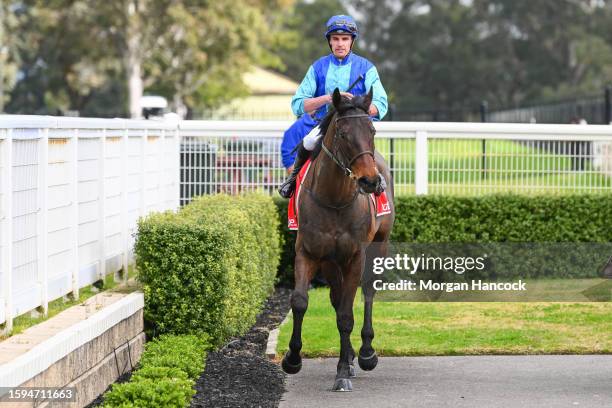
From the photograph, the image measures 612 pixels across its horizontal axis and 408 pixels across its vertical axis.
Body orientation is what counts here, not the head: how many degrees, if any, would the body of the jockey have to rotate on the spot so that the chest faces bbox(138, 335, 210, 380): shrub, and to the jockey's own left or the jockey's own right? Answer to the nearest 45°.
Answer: approximately 45° to the jockey's own right

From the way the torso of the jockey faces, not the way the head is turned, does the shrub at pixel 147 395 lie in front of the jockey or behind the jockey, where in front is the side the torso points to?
in front

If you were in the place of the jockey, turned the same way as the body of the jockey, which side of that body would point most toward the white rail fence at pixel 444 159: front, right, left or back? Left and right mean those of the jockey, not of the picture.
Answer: back

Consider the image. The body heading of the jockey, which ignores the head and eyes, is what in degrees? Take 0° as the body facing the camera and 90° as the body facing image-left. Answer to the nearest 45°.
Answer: approximately 0°

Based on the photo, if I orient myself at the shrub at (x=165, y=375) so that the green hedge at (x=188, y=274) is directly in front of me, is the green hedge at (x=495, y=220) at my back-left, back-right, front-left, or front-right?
front-right
